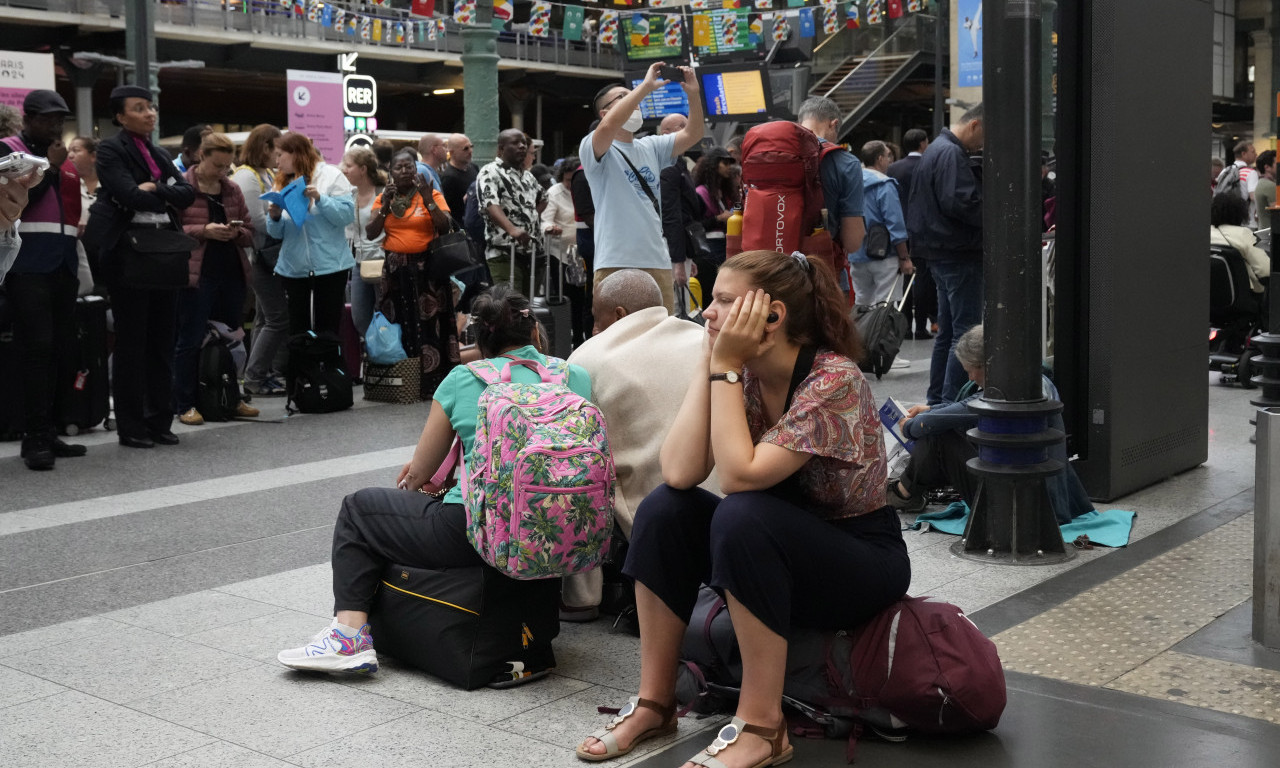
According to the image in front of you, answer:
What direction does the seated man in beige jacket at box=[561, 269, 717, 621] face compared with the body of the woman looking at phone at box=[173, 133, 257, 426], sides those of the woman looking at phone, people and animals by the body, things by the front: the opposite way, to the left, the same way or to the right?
the opposite way

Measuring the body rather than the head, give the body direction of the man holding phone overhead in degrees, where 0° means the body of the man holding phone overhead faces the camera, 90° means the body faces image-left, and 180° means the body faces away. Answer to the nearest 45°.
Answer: approximately 315°

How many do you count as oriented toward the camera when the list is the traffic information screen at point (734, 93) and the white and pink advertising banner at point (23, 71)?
2

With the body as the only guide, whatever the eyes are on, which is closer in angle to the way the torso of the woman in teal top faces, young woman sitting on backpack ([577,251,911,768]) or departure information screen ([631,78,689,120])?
the departure information screen

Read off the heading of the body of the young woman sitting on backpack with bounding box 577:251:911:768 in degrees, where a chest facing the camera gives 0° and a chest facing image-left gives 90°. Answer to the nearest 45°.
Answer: approximately 45°

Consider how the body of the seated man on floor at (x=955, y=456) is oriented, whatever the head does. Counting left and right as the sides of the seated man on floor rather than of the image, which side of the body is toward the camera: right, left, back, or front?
left
